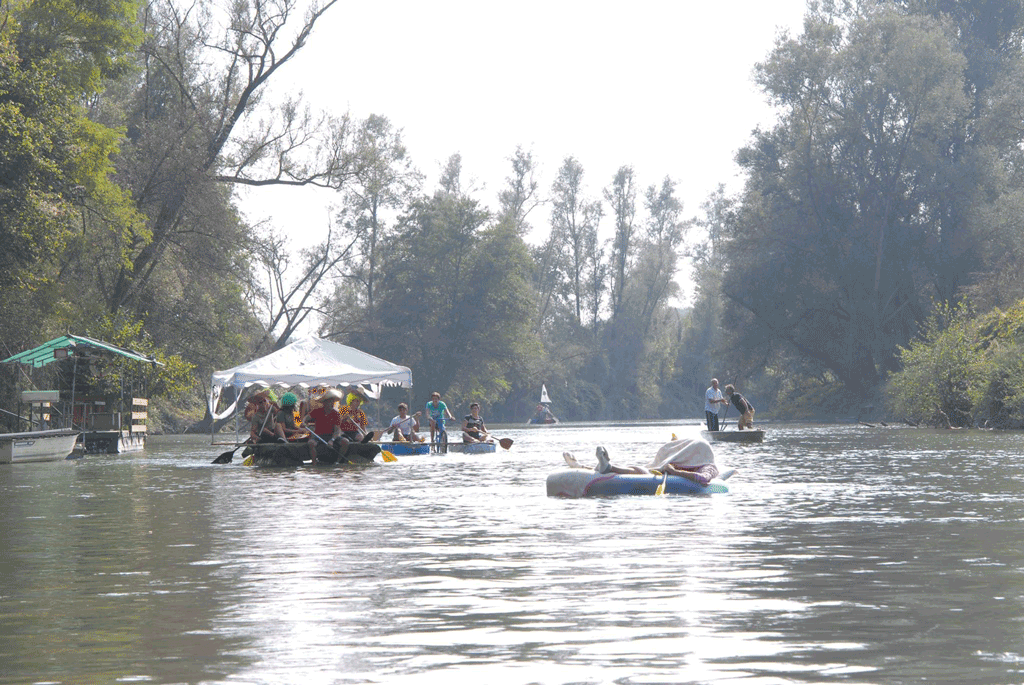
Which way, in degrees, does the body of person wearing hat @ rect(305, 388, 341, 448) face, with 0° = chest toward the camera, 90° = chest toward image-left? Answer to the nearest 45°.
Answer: approximately 0°

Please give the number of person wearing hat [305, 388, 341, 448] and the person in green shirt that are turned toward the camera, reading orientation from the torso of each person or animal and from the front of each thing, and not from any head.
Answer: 2

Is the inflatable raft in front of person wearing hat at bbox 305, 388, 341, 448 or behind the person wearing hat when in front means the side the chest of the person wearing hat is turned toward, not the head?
in front

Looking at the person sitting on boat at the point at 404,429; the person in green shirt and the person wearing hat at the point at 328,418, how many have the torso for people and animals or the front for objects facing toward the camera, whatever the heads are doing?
3

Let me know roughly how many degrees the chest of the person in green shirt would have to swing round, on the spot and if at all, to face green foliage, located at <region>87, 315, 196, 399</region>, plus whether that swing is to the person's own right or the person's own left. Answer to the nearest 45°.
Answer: approximately 135° to the person's own right

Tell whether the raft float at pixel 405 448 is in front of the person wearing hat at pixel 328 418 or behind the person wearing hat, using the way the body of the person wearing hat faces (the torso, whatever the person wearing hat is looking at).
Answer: behind

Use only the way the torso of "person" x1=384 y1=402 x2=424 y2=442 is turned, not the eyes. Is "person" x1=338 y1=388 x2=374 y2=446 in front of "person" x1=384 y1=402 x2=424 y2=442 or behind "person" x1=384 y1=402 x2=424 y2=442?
in front

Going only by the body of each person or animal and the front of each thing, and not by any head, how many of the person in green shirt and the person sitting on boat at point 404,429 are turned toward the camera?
2

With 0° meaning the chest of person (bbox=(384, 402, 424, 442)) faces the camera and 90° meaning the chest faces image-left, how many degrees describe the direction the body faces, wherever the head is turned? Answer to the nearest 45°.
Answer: approximately 0°
